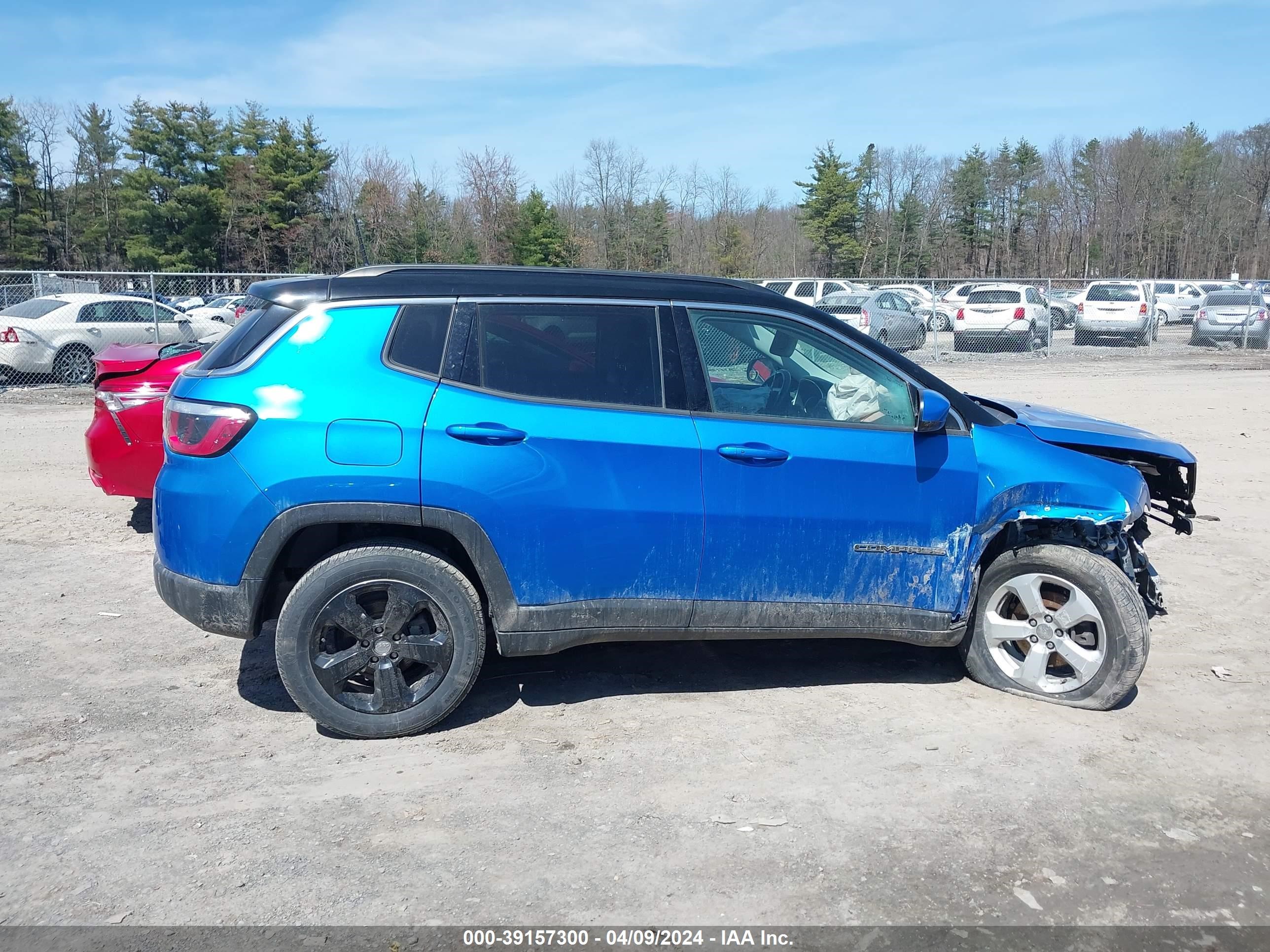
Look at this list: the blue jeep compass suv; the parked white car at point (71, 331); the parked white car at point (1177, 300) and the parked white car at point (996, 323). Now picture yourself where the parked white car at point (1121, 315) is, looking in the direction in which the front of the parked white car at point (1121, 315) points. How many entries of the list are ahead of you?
1

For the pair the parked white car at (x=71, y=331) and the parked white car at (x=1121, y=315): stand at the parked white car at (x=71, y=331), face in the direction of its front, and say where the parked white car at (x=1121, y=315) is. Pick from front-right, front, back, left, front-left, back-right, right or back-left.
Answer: front-right

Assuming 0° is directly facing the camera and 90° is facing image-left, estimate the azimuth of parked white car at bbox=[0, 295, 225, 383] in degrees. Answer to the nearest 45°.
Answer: approximately 225°

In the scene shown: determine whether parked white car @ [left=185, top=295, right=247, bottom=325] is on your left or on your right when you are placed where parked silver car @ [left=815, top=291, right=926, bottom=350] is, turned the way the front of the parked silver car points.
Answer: on your left

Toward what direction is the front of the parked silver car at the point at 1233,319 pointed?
away from the camera

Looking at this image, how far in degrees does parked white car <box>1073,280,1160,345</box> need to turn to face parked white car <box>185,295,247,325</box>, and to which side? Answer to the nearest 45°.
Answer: approximately 90° to its left

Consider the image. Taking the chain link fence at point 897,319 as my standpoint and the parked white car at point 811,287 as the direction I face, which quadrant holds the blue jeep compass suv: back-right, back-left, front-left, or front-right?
back-left

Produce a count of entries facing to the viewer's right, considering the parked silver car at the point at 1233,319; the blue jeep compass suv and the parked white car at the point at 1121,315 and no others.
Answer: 1

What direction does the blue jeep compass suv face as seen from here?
to the viewer's right

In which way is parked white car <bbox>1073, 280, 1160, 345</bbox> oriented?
away from the camera

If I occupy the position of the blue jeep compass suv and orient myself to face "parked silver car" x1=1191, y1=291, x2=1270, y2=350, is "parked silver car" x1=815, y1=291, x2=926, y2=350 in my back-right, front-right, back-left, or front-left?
front-left
